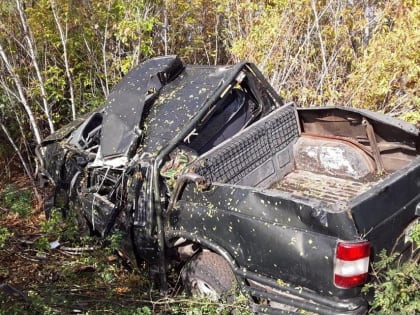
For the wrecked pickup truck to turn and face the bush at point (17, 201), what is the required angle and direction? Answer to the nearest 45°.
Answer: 0° — it already faces it

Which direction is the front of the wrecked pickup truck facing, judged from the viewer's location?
facing away from the viewer and to the left of the viewer
